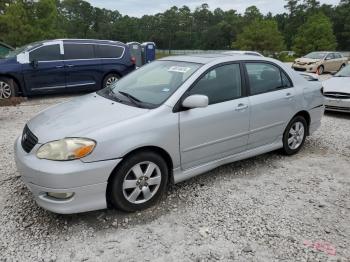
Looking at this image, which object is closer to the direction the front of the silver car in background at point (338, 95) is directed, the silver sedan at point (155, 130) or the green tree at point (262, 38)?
the silver sedan

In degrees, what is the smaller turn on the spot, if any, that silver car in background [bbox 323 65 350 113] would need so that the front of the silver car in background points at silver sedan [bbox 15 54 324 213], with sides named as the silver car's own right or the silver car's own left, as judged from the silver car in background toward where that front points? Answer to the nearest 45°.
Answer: approximately 45° to the silver car's own left

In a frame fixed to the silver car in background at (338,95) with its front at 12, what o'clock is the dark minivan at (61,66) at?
The dark minivan is roughly at 1 o'clock from the silver car in background.

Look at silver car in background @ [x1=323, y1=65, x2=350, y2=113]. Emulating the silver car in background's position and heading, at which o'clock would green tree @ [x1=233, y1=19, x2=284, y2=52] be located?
The green tree is roughly at 4 o'clock from the silver car in background.

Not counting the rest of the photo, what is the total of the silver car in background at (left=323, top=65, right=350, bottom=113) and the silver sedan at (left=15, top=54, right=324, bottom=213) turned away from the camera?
0

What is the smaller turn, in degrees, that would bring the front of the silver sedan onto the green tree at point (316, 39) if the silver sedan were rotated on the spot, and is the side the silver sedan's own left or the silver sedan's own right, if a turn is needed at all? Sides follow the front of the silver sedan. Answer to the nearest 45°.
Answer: approximately 180°

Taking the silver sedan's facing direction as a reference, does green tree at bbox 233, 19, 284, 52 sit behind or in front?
behind

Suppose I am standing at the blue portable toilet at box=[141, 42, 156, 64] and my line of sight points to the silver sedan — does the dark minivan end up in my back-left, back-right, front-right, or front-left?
front-right

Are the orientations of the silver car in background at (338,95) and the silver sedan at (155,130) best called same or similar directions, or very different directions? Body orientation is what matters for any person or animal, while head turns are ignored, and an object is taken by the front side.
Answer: same or similar directions

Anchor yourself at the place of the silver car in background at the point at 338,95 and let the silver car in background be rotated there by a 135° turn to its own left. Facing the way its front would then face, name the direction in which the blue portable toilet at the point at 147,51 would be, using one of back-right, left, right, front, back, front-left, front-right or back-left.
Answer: back-left

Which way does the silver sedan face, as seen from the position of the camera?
facing the viewer and to the left of the viewer

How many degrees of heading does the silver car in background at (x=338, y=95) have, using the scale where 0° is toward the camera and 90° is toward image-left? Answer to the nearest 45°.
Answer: approximately 45°

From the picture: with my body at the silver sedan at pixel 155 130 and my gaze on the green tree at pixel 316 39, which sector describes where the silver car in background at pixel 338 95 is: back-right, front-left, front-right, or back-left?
front-right

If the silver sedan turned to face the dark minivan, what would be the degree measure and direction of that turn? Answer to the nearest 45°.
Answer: approximately 90° to its right
